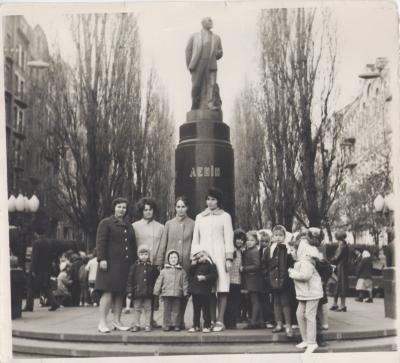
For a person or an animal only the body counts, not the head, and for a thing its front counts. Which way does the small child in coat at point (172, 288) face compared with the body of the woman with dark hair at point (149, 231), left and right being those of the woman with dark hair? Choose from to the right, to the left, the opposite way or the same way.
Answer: the same way

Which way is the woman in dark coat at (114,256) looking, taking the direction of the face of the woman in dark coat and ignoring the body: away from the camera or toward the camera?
toward the camera

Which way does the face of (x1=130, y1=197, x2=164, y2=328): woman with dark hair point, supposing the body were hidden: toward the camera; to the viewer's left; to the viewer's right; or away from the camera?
toward the camera

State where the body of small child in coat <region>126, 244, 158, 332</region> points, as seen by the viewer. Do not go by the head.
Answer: toward the camera

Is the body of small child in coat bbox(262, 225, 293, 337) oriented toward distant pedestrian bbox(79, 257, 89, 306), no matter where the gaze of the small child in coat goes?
no

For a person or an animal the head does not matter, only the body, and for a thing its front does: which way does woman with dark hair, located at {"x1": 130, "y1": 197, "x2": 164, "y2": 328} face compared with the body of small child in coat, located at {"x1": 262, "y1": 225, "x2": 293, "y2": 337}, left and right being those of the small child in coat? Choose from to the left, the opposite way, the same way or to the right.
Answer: the same way

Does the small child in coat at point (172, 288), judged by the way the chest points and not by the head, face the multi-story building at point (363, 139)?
no

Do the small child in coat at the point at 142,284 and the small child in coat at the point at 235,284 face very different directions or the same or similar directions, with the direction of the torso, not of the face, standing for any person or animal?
same or similar directions

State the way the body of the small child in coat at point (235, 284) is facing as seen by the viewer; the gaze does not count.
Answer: toward the camera

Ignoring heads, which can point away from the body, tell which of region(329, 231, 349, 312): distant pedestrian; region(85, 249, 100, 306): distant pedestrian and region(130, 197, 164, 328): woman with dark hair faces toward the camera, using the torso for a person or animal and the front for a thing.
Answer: the woman with dark hair

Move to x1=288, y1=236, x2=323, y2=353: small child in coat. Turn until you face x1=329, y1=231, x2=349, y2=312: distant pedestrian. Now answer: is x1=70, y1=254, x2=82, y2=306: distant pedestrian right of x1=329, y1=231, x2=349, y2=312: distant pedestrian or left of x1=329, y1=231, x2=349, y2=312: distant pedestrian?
left

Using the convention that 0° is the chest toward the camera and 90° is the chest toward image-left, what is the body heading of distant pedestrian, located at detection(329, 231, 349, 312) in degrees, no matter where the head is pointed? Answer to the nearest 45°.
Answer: approximately 90°

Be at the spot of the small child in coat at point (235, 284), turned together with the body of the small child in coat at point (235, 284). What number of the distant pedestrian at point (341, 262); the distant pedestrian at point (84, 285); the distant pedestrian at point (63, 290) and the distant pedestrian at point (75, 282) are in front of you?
0

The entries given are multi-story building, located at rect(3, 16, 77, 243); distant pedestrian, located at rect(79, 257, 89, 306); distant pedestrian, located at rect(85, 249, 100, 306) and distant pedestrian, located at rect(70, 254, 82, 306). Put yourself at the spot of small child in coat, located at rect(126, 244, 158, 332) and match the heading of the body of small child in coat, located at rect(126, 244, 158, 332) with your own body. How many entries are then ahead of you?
0

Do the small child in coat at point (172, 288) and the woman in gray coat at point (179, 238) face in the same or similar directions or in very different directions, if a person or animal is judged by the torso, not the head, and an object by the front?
same or similar directions
